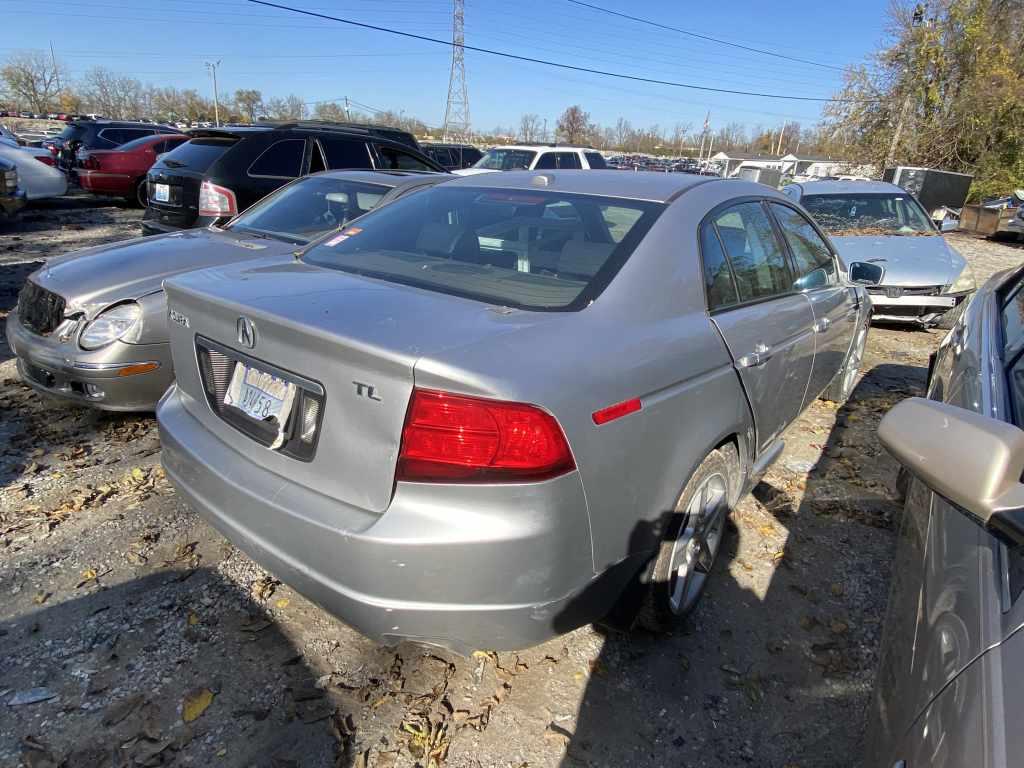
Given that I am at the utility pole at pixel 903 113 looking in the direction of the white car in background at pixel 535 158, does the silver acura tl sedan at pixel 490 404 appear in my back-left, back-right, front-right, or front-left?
front-left

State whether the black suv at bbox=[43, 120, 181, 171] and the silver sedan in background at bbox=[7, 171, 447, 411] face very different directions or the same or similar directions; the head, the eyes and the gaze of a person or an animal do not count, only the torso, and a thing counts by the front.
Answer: very different directions

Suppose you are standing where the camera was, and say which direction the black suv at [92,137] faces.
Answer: facing away from the viewer and to the right of the viewer

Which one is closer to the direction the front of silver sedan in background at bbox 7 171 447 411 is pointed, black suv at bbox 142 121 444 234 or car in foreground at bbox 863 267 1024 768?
the car in foreground

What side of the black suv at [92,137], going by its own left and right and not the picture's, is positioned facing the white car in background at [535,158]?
right

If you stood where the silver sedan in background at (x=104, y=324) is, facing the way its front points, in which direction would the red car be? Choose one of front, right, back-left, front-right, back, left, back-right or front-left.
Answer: back-right

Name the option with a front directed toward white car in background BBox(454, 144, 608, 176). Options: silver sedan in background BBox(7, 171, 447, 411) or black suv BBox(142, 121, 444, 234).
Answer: the black suv

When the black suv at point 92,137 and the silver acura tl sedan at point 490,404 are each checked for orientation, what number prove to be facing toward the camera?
0

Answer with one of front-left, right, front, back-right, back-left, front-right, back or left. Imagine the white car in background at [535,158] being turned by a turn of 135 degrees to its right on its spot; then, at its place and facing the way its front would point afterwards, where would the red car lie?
left

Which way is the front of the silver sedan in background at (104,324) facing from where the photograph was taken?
facing the viewer and to the left of the viewer

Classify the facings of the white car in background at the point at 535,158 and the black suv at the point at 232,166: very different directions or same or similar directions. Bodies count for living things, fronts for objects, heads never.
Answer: very different directions

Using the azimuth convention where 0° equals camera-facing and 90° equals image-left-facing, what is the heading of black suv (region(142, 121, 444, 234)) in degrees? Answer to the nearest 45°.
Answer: approximately 225°

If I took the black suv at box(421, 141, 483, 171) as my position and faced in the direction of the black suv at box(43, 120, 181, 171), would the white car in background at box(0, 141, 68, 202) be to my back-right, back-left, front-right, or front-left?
front-left

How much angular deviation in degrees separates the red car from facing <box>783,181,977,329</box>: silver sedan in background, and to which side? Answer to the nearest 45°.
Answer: approximately 90° to its right

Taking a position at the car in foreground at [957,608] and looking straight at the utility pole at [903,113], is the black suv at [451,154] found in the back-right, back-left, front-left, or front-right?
front-left

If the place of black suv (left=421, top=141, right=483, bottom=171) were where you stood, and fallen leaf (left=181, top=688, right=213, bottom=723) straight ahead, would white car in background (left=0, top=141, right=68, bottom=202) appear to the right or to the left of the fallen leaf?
right

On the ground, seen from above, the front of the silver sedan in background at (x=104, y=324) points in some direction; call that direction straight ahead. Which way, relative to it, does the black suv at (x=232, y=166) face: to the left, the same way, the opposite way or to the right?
the opposite way

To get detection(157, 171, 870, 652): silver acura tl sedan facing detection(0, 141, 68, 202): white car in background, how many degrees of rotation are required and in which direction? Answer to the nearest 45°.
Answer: approximately 90° to its left

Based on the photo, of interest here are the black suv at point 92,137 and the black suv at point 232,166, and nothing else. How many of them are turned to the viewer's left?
0

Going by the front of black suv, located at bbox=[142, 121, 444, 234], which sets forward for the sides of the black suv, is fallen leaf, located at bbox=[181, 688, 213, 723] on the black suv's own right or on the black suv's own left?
on the black suv's own right
